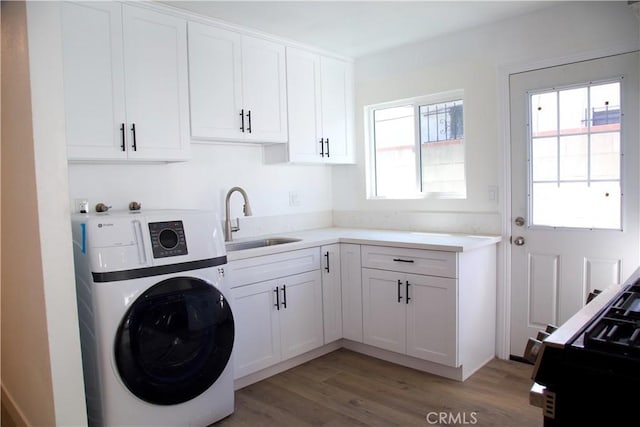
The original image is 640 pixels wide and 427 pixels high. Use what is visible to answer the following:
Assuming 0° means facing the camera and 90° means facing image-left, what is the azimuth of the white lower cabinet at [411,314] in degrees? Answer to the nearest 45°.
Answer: approximately 45°

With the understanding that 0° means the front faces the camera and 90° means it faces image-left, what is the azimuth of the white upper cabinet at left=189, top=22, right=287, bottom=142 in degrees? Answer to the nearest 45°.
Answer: approximately 315°

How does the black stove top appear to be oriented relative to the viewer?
to the viewer's left

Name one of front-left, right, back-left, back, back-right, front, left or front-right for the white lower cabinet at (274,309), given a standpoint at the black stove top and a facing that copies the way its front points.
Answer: front-right

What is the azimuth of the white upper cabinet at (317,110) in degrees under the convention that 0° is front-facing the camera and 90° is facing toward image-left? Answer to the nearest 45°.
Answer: approximately 315°

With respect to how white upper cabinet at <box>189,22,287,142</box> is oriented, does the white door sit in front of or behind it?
in front

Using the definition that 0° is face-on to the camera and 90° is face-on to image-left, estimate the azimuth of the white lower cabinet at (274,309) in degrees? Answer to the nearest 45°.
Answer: approximately 315°

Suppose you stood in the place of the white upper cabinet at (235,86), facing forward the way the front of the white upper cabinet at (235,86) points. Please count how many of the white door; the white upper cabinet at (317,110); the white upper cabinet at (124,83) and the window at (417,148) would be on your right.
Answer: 1

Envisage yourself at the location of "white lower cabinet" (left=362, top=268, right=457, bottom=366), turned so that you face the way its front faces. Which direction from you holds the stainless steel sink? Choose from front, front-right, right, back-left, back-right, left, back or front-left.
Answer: front-right

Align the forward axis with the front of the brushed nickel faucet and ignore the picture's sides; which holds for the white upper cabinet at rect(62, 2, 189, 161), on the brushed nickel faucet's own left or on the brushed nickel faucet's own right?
on the brushed nickel faucet's own right
